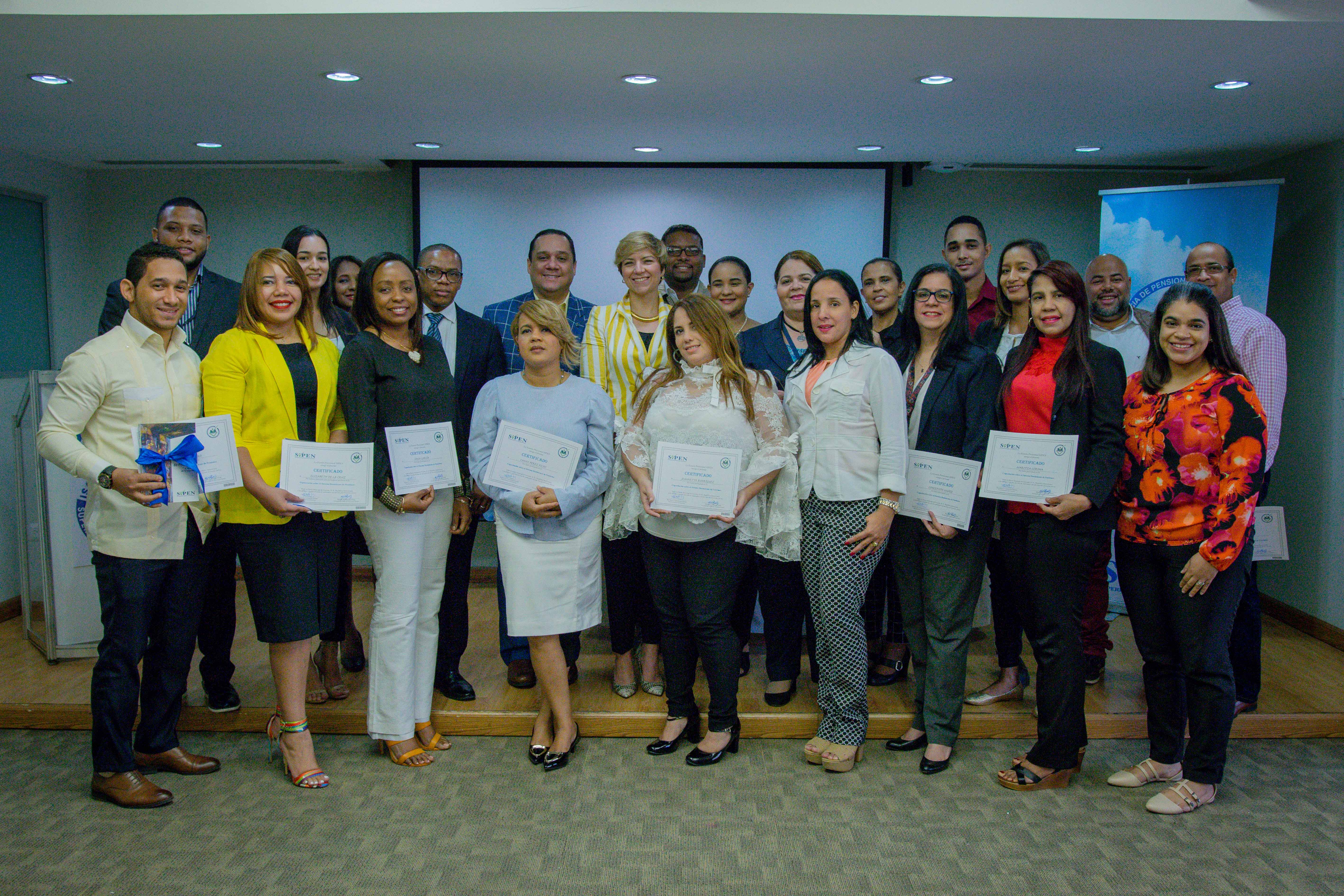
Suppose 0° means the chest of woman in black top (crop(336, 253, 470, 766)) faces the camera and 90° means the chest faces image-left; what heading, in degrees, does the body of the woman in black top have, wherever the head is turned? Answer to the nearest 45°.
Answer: approximately 315°

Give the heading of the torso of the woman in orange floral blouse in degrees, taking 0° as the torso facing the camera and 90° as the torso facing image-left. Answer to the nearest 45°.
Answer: approximately 45°

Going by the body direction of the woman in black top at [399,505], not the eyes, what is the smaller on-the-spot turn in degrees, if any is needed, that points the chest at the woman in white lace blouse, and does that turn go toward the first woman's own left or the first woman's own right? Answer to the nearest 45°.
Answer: approximately 45° to the first woman's own left

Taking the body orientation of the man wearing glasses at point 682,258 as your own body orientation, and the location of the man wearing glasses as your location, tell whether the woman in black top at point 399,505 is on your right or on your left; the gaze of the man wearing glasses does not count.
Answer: on your right

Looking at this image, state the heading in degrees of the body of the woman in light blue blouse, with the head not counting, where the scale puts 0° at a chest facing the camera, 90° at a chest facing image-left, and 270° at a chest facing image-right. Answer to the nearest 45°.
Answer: approximately 0°

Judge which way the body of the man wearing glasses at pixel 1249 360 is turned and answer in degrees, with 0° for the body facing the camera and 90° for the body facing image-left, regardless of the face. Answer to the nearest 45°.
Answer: approximately 45°
